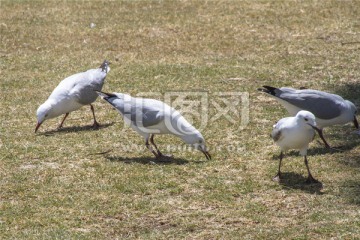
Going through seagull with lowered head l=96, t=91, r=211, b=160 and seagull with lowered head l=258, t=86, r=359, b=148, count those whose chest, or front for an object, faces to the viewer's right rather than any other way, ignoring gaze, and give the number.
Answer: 2

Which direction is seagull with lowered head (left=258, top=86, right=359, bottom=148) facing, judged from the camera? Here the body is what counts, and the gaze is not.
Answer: to the viewer's right

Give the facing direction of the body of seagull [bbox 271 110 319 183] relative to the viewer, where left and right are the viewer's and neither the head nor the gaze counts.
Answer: facing the viewer and to the right of the viewer

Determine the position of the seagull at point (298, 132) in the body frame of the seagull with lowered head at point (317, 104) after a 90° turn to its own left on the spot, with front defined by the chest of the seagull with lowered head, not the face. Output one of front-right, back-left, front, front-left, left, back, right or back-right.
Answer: back

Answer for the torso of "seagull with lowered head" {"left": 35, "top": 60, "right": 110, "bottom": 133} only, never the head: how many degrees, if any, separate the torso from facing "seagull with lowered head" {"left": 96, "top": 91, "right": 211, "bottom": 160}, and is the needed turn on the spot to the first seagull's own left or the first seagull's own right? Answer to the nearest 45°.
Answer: approximately 135° to the first seagull's own left

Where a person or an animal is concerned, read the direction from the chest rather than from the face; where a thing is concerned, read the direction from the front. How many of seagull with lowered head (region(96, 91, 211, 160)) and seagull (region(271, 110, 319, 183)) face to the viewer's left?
0

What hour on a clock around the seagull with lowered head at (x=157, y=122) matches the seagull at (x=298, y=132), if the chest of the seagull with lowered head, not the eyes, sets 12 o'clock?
The seagull is roughly at 1 o'clock from the seagull with lowered head.

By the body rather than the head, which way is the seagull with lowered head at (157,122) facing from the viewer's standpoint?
to the viewer's right

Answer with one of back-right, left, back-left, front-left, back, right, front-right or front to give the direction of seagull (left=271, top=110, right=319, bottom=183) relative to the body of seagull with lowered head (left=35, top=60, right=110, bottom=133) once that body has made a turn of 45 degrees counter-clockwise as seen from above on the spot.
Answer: left

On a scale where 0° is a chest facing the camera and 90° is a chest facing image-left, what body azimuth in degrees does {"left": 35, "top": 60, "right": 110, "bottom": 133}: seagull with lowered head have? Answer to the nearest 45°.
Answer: approximately 90°

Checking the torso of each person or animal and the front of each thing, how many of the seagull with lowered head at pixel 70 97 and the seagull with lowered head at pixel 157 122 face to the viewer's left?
1

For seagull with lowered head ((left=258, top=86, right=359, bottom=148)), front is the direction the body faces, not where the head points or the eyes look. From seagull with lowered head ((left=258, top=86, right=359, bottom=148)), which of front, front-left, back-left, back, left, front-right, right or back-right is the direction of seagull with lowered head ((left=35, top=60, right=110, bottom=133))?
back

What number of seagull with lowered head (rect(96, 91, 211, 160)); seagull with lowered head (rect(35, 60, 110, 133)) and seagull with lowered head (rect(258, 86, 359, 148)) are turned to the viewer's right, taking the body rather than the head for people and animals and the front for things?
2

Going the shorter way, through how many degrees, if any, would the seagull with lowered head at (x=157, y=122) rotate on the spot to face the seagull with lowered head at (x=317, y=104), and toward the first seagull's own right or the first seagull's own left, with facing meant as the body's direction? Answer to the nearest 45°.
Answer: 0° — it already faces it
